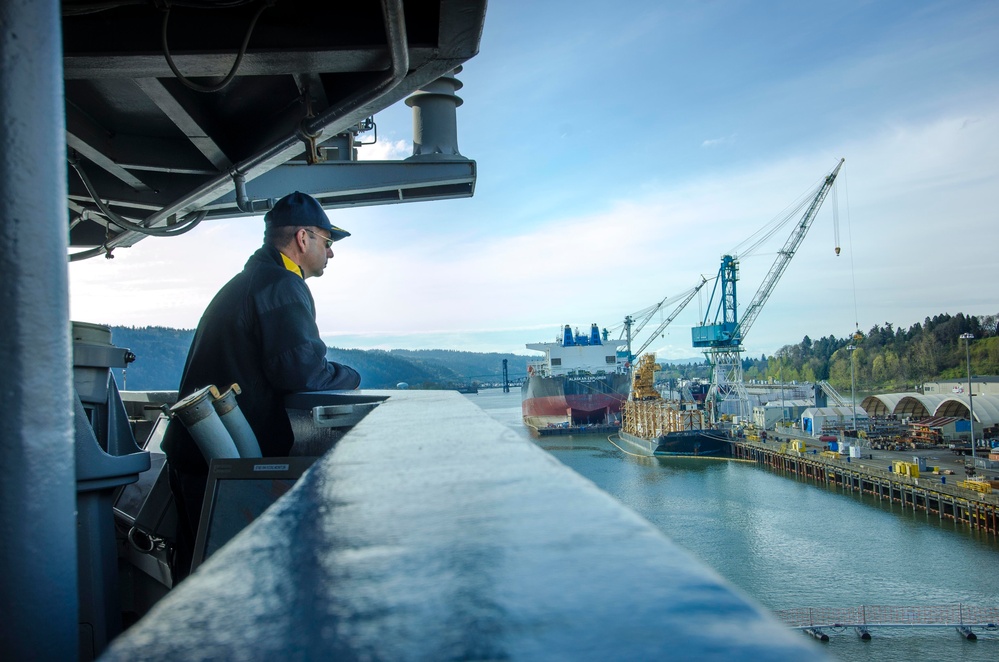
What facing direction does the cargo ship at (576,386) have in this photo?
away from the camera

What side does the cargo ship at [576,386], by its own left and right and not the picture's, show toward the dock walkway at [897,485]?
back

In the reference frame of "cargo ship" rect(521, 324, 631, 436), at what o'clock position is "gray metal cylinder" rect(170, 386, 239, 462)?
The gray metal cylinder is roughly at 6 o'clock from the cargo ship.

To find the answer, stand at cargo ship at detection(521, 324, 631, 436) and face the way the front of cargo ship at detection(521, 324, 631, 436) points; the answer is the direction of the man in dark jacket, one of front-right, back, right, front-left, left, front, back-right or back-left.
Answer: back

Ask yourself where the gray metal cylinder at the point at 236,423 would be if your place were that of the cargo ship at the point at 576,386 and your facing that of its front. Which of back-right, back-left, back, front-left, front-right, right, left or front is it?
back

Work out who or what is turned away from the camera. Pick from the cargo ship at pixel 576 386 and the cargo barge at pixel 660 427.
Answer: the cargo ship at pixel 576 386

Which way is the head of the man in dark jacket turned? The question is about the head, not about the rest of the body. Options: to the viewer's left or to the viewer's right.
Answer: to the viewer's right

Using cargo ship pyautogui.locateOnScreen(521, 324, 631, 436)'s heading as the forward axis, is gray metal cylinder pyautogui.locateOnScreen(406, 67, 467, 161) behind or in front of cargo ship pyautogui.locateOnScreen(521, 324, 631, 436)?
behind
